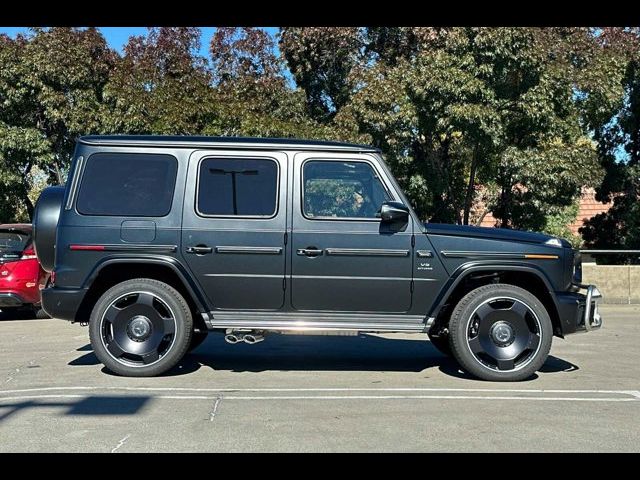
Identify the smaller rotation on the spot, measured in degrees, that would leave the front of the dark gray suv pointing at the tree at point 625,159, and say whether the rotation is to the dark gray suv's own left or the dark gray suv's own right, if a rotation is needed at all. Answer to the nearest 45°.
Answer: approximately 45° to the dark gray suv's own left

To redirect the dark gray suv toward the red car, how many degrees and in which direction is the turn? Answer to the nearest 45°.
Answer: approximately 135° to its left

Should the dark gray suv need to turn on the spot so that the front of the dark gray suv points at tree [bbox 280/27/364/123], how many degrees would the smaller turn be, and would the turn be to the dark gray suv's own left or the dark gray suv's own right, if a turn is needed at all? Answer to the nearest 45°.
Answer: approximately 90° to the dark gray suv's own left

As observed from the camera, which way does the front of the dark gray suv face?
facing to the right of the viewer

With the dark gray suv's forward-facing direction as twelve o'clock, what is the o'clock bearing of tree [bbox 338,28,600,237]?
The tree is roughly at 10 o'clock from the dark gray suv.
